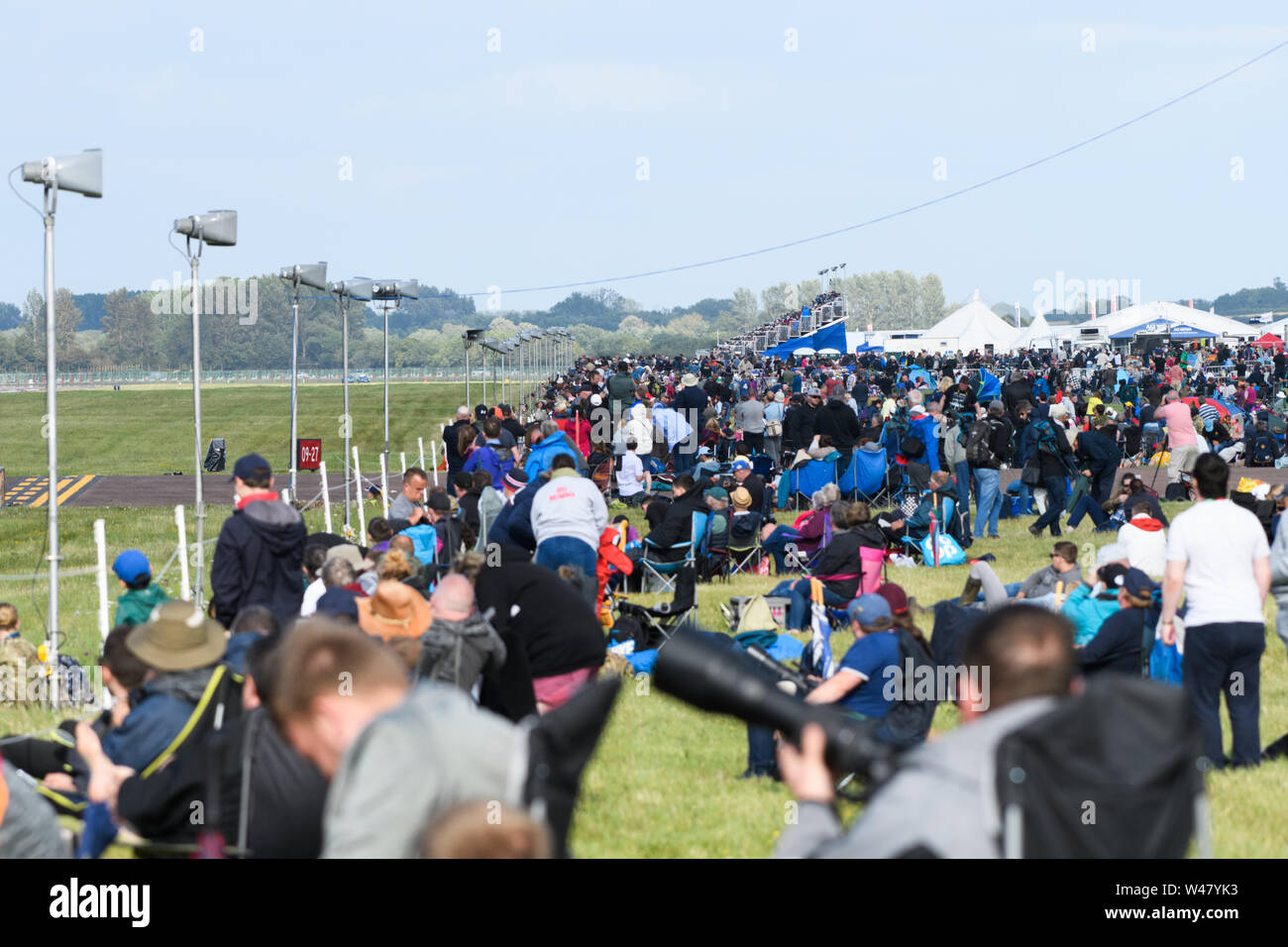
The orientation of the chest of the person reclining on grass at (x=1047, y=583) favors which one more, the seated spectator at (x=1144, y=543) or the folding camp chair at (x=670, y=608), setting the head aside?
the folding camp chair

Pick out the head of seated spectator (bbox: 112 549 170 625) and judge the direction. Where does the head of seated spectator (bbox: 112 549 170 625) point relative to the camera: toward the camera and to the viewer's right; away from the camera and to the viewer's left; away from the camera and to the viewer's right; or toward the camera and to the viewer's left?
away from the camera and to the viewer's left

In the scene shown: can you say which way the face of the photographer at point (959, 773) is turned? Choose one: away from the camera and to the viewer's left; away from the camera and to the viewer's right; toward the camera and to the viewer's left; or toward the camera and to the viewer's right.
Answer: away from the camera and to the viewer's left

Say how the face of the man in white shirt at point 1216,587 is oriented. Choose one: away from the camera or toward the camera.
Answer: away from the camera

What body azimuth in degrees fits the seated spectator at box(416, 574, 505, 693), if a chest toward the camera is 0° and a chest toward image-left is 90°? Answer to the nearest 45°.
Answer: approximately 180°

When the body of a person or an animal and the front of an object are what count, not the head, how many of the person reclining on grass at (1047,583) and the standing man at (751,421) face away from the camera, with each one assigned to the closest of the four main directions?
1

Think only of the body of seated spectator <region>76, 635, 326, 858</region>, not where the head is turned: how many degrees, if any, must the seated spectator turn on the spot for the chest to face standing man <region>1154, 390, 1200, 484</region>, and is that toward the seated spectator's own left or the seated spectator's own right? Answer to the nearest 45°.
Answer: approximately 90° to the seated spectator's own right
